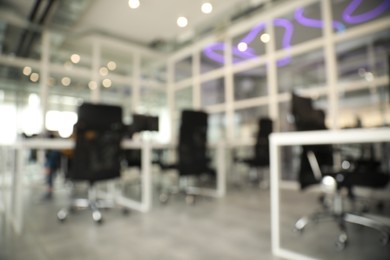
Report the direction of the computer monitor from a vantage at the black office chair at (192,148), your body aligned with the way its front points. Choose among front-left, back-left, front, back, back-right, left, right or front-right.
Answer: front

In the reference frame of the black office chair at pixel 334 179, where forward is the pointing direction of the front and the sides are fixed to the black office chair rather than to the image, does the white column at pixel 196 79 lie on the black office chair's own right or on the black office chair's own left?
on the black office chair's own left

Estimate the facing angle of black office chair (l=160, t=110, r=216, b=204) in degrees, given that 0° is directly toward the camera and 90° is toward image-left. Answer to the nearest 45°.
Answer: approximately 135°

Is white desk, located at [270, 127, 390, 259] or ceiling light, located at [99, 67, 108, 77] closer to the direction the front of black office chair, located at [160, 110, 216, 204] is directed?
the ceiling light

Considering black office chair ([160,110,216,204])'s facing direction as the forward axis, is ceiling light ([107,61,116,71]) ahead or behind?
ahead

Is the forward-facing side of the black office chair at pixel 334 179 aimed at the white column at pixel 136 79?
no

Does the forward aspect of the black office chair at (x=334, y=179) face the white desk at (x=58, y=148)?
no

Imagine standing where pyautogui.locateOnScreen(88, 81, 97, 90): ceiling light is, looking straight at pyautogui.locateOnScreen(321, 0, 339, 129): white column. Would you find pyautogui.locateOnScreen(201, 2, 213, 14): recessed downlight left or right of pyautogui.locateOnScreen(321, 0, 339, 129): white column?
right

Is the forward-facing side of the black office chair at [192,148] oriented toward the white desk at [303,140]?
no

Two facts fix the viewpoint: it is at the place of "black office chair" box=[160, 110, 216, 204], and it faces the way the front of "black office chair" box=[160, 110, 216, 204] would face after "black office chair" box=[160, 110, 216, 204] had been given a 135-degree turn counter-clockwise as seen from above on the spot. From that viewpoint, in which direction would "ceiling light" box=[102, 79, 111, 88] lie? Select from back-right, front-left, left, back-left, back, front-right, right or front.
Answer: back-right

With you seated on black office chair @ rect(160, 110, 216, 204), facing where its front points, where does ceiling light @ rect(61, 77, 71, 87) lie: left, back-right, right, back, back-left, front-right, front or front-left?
front
